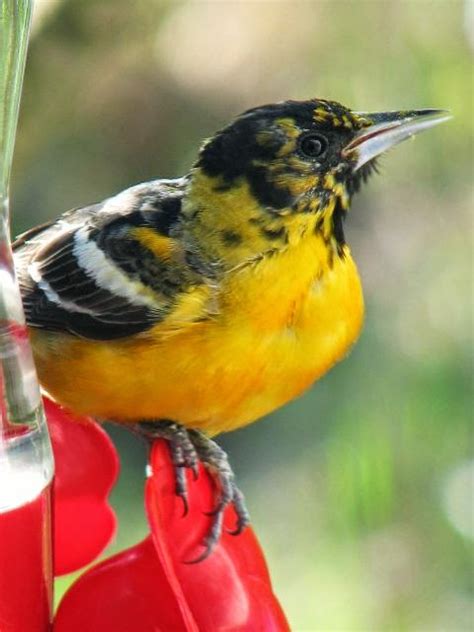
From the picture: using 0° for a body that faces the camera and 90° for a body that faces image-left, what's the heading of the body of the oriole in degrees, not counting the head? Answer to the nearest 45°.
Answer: approximately 270°
